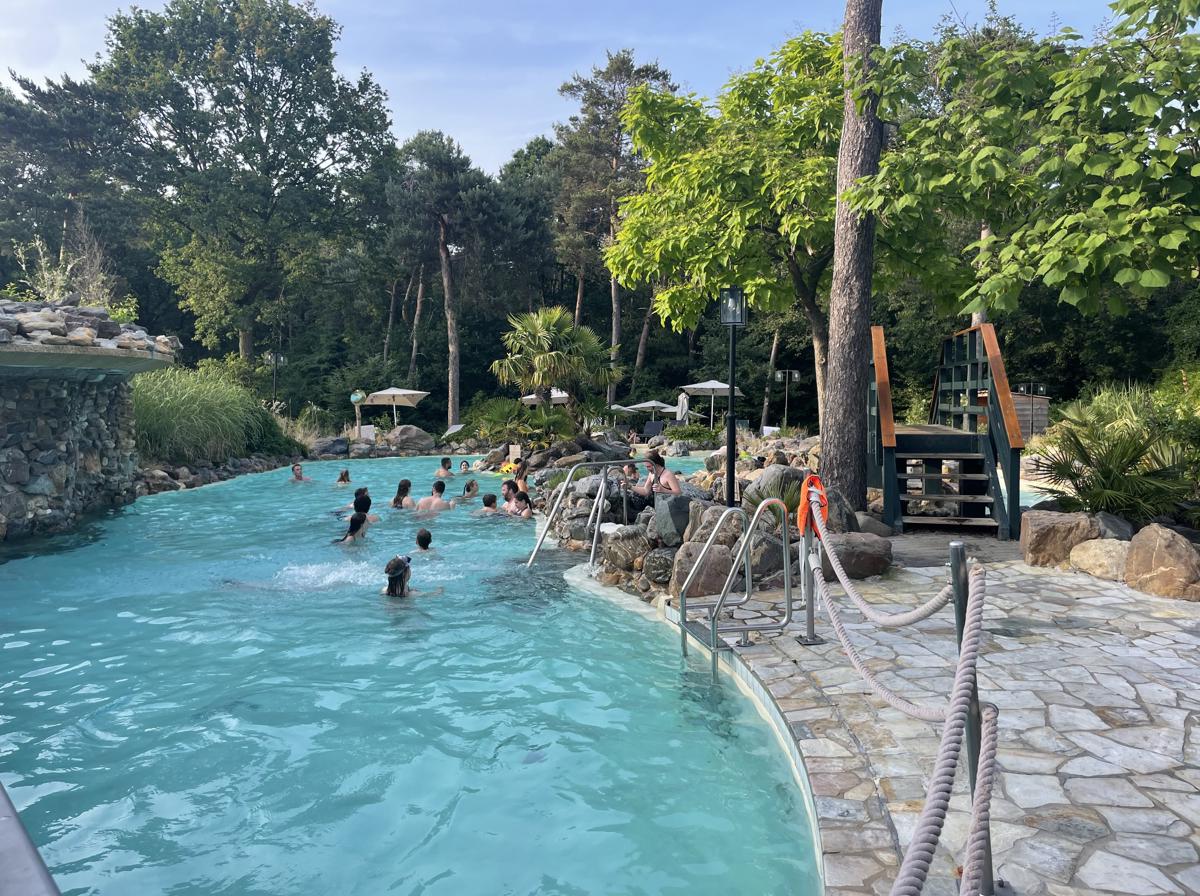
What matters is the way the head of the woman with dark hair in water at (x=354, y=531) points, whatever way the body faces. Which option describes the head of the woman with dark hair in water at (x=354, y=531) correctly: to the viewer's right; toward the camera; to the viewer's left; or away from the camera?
away from the camera

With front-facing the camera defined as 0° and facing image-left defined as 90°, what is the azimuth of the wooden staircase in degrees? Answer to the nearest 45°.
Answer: approximately 0°

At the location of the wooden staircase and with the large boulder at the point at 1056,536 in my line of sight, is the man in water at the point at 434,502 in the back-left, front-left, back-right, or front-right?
back-right

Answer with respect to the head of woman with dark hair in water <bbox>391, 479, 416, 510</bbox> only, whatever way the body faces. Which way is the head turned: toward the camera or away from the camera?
away from the camera

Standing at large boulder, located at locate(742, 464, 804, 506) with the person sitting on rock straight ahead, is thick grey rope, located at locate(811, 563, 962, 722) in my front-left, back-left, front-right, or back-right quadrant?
back-left

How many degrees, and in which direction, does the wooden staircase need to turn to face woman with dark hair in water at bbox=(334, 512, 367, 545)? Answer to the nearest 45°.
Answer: approximately 90° to its right

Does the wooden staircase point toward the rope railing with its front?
yes

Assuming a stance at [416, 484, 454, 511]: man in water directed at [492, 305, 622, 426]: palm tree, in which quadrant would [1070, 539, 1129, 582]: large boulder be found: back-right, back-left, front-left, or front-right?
back-right

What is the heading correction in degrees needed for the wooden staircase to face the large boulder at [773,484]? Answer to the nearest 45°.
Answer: approximately 45° to its right

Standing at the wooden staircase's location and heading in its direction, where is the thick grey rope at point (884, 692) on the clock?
The thick grey rope is roughly at 12 o'clock from the wooden staircase.

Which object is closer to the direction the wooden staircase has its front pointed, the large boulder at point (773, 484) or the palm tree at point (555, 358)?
the large boulder

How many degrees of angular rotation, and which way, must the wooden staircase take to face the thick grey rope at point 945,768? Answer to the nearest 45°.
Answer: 0° — it already faces it

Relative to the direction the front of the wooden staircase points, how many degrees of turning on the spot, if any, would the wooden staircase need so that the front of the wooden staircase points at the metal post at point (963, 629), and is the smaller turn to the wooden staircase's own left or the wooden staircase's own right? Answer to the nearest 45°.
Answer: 0° — it already faces it

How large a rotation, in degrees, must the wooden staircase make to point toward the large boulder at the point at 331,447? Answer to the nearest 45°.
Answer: approximately 135° to its right
